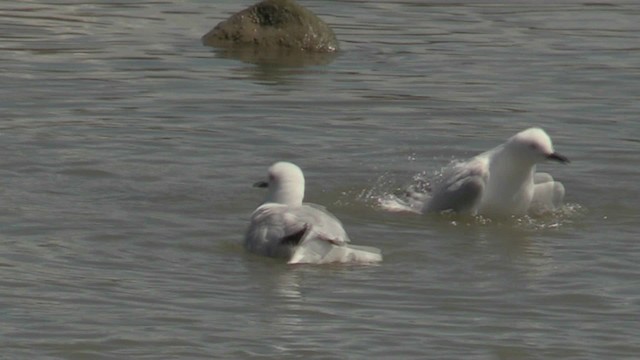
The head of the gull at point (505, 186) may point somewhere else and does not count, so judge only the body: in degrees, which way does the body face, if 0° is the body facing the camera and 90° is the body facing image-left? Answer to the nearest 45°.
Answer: approximately 315°

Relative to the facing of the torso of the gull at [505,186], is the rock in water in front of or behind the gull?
behind
